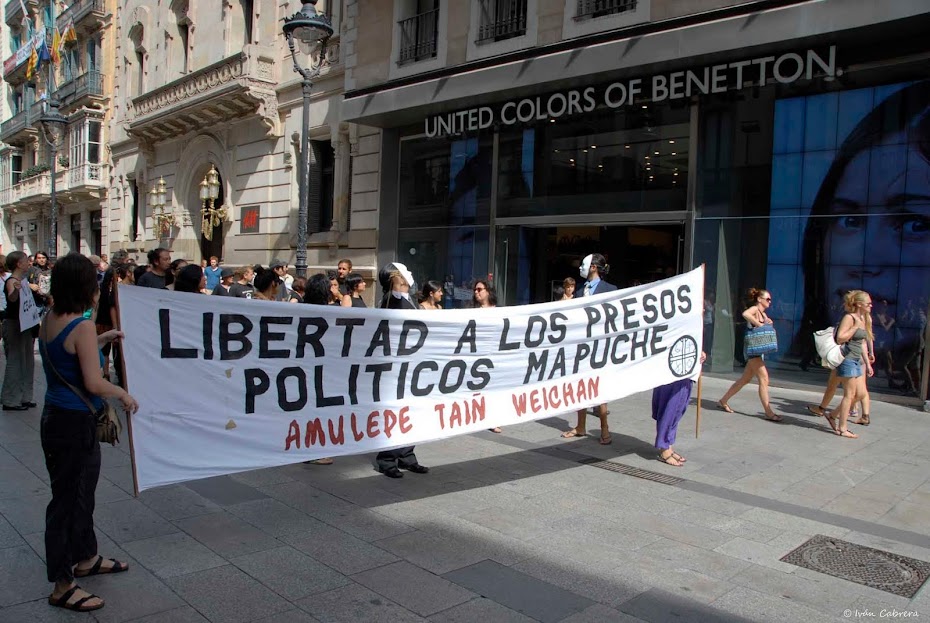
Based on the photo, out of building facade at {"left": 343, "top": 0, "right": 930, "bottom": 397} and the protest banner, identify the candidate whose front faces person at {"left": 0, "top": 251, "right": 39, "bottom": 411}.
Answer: the building facade

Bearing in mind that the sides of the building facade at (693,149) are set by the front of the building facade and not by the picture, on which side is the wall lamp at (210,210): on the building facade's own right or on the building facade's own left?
on the building facade's own right

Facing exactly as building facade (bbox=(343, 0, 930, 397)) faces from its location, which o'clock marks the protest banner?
The protest banner is roughly at 11 o'clock from the building facade.

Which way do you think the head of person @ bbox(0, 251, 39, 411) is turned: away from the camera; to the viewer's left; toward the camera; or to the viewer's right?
to the viewer's right

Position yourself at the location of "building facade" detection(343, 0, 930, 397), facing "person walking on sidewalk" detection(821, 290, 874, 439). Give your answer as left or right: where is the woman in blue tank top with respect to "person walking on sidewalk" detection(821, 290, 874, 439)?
right

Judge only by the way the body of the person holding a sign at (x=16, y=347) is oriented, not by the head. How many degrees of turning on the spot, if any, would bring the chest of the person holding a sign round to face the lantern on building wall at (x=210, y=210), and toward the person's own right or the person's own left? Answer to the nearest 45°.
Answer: approximately 90° to the person's own left

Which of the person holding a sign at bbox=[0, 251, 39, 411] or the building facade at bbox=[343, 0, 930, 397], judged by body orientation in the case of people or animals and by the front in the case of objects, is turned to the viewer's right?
the person holding a sign

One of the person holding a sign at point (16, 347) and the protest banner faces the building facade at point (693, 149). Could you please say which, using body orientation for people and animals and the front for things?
the person holding a sign

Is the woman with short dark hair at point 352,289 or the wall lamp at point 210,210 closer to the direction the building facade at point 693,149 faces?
the woman with short dark hair

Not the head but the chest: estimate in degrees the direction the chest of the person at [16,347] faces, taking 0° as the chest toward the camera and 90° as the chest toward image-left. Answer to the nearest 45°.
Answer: approximately 270°

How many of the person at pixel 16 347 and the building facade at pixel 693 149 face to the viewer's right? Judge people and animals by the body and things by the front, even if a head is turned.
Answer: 1
